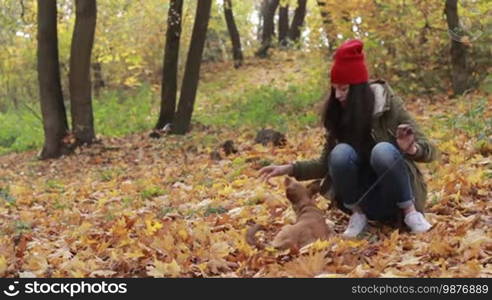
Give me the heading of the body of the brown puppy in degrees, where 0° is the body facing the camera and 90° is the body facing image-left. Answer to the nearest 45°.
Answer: approximately 225°

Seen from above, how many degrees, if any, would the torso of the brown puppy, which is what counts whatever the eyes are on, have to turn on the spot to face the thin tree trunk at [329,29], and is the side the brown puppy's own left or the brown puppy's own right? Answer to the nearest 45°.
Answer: approximately 45° to the brown puppy's own left

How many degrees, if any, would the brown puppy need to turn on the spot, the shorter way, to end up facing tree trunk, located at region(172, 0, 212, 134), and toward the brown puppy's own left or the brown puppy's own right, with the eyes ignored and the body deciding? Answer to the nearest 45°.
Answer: approximately 45° to the brown puppy's own left

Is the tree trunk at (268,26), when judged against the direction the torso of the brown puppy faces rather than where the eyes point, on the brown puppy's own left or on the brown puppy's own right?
on the brown puppy's own left

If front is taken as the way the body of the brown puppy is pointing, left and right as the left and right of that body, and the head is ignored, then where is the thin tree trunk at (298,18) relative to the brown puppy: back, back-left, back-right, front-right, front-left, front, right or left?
front-left

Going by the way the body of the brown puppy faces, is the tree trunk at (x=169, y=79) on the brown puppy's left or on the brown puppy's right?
on the brown puppy's left
